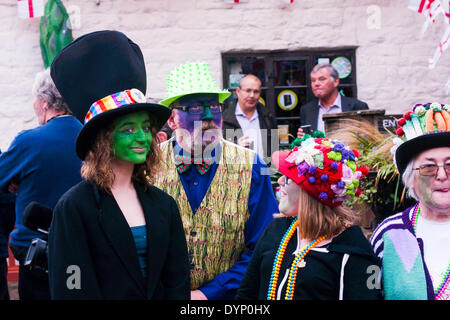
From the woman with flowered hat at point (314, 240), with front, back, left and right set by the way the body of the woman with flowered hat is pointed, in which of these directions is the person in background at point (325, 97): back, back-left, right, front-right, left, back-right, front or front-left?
back-right

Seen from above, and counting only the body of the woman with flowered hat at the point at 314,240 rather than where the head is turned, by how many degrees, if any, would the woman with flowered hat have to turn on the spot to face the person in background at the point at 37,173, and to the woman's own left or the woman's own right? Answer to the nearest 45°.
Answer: approximately 45° to the woman's own right

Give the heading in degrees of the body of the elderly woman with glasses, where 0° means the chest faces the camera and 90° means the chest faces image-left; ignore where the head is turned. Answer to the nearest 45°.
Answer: approximately 0°

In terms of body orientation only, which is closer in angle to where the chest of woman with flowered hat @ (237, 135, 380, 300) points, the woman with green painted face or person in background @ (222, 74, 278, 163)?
the woman with green painted face

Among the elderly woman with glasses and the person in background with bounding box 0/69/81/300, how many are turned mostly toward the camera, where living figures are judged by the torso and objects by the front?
1

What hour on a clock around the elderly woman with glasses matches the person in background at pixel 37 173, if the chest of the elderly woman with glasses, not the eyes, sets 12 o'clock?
The person in background is roughly at 3 o'clock from the elderly woman with glasses.
